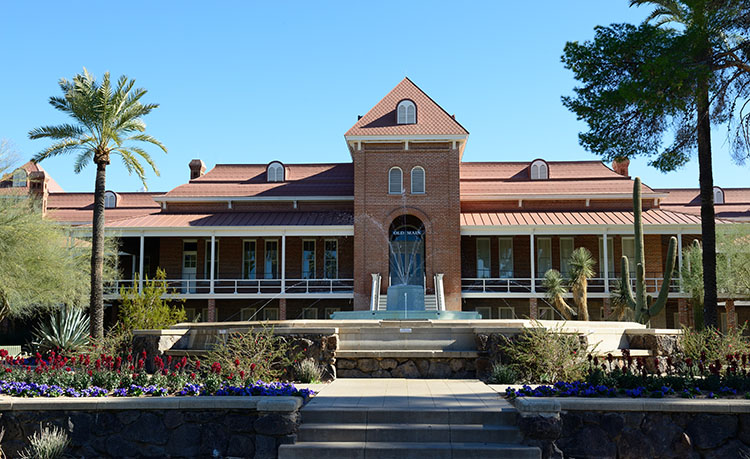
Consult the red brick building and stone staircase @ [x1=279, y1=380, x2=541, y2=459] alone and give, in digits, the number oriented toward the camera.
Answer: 2

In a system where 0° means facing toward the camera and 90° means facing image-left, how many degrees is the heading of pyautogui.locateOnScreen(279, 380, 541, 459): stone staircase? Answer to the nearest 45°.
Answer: approximately 0°

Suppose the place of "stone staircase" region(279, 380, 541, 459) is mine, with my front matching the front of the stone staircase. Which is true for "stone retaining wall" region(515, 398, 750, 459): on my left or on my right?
on my left

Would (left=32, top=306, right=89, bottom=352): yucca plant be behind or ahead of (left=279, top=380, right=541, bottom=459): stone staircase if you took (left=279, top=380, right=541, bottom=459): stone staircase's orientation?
behind

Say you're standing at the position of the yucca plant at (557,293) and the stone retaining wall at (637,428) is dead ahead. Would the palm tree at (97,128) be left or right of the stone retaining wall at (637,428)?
right

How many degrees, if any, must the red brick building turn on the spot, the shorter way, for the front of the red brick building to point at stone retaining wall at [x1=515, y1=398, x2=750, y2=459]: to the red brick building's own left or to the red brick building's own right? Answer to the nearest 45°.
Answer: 0° — it already faces it

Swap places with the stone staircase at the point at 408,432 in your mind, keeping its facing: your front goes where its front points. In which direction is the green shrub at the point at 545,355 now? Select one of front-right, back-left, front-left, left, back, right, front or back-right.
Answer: back-left

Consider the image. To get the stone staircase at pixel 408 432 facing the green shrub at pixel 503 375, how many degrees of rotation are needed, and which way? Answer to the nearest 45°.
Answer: approximately 135° to its left

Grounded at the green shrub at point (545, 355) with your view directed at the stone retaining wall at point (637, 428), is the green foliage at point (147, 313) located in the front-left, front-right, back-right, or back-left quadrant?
back-right

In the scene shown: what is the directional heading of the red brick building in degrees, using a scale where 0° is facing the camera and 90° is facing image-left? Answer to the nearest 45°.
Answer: approximately 0°

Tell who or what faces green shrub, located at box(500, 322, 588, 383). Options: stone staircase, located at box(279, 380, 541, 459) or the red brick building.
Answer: the red brick building

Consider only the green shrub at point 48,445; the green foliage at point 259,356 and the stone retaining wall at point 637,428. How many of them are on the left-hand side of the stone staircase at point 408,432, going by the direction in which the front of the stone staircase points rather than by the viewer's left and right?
1
